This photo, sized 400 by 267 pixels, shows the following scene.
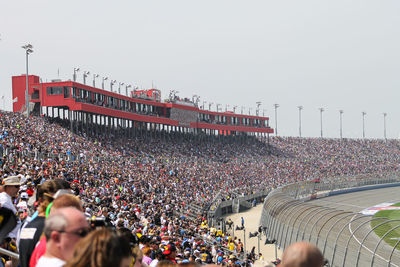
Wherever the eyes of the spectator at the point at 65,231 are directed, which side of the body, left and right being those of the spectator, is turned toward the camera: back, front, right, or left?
right

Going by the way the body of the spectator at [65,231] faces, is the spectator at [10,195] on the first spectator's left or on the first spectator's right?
on the first spectator's left

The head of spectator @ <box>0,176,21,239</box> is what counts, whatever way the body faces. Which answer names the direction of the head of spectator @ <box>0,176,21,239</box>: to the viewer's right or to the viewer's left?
to the viewer's right

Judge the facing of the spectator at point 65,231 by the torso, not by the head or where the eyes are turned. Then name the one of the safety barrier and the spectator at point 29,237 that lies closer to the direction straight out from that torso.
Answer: the safety barrier

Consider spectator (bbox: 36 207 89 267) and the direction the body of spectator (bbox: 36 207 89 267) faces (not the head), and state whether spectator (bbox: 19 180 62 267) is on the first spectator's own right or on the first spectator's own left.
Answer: on the first spectator's own left

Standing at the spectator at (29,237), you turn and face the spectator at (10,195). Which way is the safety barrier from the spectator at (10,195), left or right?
right

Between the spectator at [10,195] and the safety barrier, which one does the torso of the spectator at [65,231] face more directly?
the safety barrier

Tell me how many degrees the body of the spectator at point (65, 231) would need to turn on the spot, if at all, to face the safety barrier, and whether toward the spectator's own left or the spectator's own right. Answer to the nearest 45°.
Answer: approximately 45° to the spectator's own left

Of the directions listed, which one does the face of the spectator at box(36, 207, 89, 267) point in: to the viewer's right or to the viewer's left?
to the viewer's right
